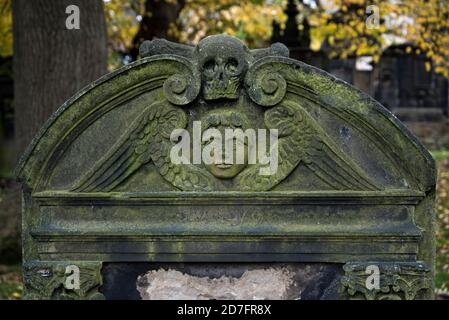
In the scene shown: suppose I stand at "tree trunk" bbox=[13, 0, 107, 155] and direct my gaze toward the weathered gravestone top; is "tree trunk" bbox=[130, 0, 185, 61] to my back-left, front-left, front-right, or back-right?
back-left

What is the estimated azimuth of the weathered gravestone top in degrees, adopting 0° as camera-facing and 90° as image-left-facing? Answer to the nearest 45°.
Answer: approximately 0°

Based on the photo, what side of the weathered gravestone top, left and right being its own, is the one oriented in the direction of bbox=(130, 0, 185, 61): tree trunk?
back

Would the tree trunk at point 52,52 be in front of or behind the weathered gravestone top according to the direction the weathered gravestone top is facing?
behind
